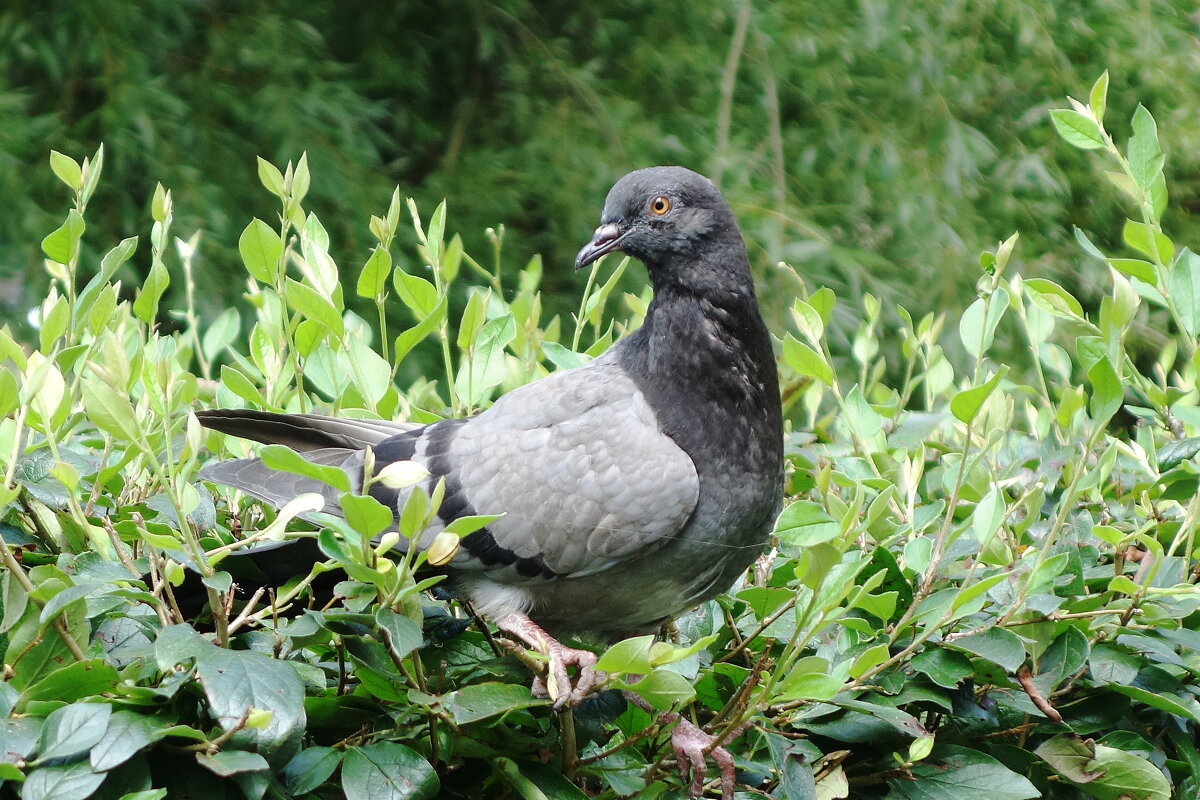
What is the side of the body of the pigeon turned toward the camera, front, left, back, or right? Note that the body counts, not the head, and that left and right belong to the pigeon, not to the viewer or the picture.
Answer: right
